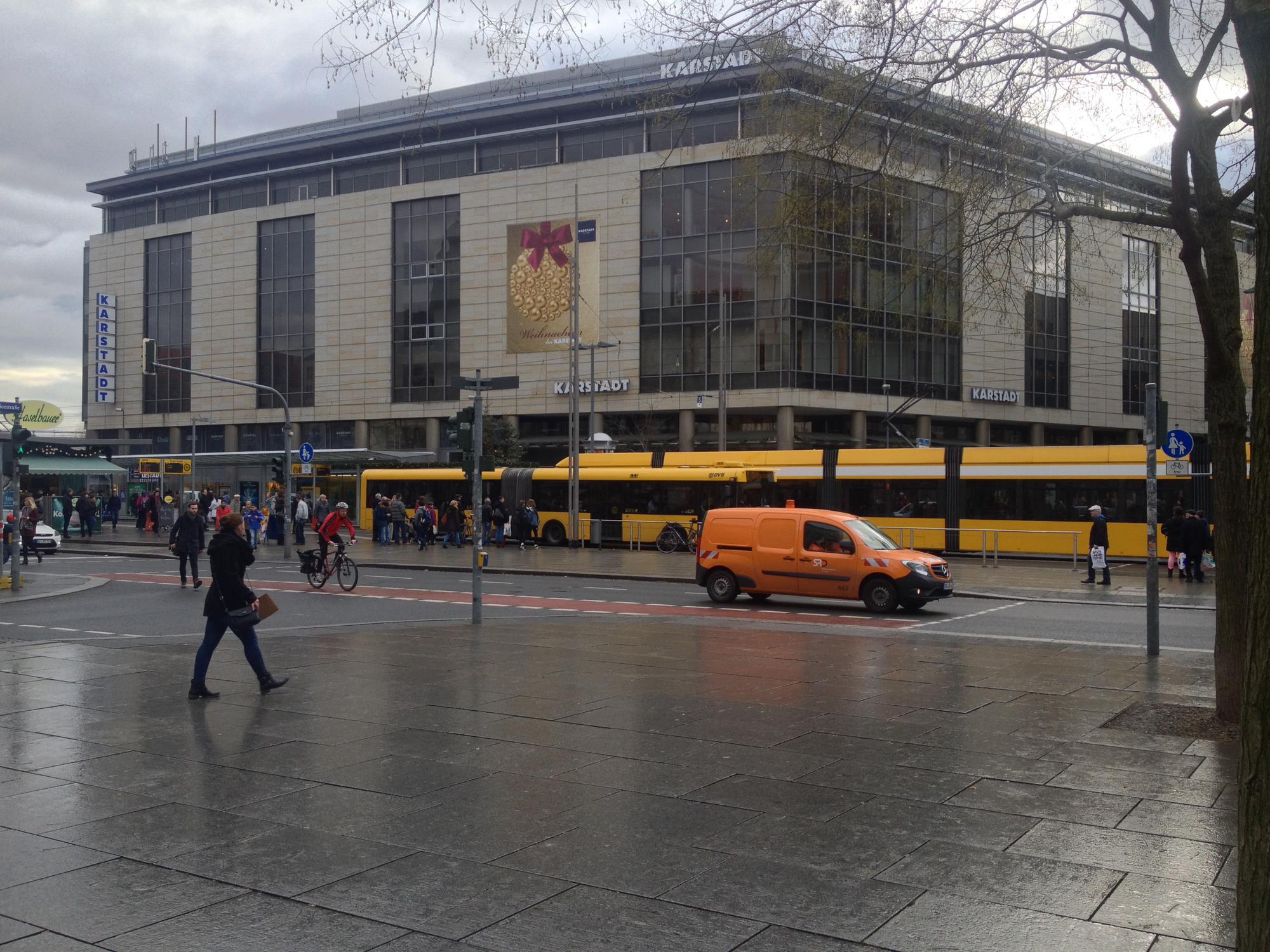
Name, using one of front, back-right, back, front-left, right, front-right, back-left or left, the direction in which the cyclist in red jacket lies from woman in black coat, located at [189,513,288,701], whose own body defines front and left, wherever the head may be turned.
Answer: left

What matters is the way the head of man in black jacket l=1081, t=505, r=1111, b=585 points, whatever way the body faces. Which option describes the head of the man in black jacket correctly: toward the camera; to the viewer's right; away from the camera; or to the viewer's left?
to the viewer's left

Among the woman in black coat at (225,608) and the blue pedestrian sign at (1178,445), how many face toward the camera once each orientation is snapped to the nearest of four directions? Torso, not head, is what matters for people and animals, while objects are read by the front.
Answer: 1

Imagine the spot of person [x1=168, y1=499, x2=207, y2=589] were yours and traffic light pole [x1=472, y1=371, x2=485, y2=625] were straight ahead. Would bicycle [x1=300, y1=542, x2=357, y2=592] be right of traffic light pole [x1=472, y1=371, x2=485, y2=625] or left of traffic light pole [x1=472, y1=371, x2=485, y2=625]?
left

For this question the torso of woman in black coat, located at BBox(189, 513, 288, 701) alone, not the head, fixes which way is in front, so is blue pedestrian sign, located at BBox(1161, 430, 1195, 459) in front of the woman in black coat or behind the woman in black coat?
in front

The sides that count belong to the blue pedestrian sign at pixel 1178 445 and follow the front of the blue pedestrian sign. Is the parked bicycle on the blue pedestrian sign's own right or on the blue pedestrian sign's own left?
on the blue pedestrian sign's own right

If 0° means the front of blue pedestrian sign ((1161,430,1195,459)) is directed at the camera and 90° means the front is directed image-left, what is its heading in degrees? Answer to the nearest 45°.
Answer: approximately 0°

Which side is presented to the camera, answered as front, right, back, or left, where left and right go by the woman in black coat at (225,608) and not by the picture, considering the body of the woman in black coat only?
right

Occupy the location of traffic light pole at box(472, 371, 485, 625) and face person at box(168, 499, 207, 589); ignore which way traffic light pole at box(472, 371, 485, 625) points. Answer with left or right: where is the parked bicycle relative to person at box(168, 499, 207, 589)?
right

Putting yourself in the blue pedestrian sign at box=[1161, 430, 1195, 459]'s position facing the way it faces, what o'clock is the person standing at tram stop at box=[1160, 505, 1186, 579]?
The person standing at tram stop is roughly at 6 o'clock from the blue pedestrian sign.
